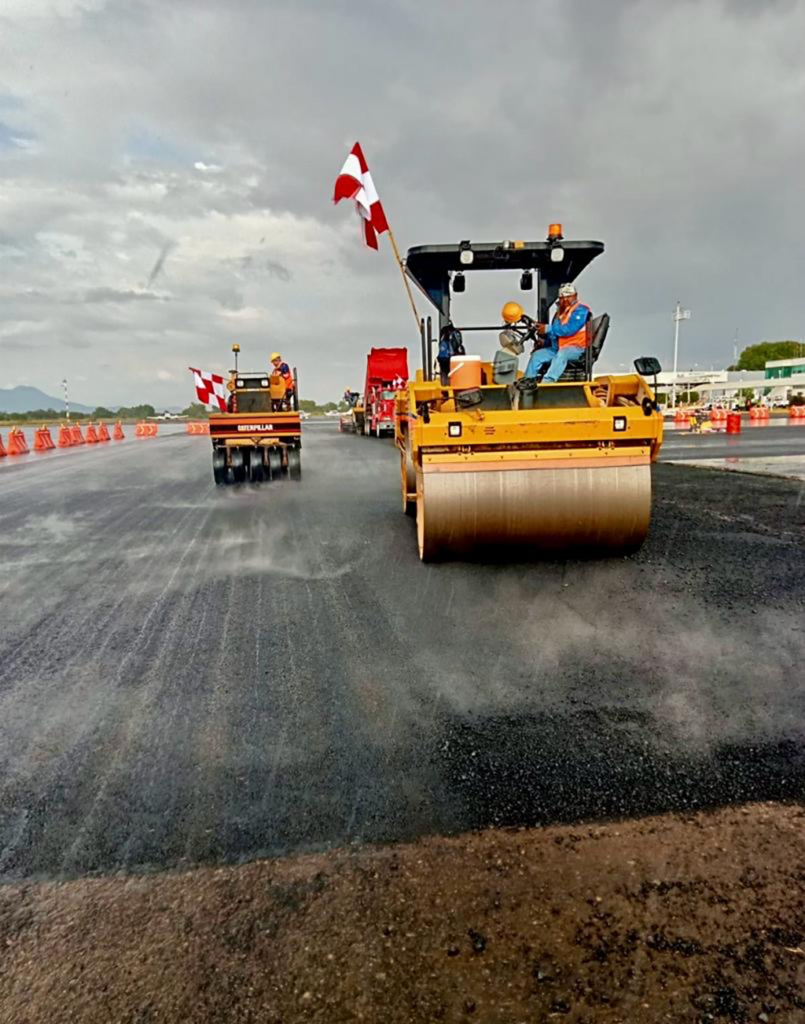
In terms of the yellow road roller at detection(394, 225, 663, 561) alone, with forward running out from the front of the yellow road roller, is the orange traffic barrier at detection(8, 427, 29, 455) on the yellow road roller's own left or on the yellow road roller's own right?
on the yellow road roller's own right

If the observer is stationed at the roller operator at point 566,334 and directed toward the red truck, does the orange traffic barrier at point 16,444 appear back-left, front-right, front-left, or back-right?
front-left

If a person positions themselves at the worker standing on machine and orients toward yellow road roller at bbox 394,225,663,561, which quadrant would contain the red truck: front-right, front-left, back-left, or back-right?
back-left

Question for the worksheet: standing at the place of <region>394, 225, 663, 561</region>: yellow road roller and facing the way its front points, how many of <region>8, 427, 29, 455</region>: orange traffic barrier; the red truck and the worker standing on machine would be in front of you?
0

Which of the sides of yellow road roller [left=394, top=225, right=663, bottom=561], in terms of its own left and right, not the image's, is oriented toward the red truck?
back

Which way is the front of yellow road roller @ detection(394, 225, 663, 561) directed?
toward the camera
